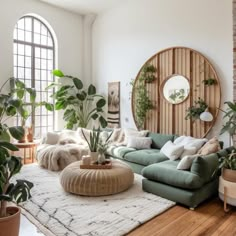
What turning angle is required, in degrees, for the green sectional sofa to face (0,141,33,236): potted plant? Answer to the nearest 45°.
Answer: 0° — it already faces it

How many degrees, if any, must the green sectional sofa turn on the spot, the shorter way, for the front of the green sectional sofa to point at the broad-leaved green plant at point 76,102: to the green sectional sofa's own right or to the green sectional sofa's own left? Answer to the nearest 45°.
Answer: approximately 90° to the green sectional sofa's own right

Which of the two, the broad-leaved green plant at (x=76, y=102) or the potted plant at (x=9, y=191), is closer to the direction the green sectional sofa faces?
the potted plant

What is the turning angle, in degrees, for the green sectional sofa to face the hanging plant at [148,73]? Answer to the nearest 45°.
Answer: approximately 135° to its right

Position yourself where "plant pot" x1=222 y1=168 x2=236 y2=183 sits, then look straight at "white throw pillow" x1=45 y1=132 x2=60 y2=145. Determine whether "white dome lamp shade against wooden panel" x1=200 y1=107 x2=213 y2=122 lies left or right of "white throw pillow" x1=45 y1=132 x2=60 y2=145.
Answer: right

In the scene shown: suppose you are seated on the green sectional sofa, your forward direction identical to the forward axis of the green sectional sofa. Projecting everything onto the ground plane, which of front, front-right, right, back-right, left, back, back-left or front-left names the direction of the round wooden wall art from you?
back-right

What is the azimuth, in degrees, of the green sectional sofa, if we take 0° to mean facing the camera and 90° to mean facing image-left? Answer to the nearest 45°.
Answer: approximately 45°

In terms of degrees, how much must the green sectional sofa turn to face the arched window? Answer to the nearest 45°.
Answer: approximately 90° to its right

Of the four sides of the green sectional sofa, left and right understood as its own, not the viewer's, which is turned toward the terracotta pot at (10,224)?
front
